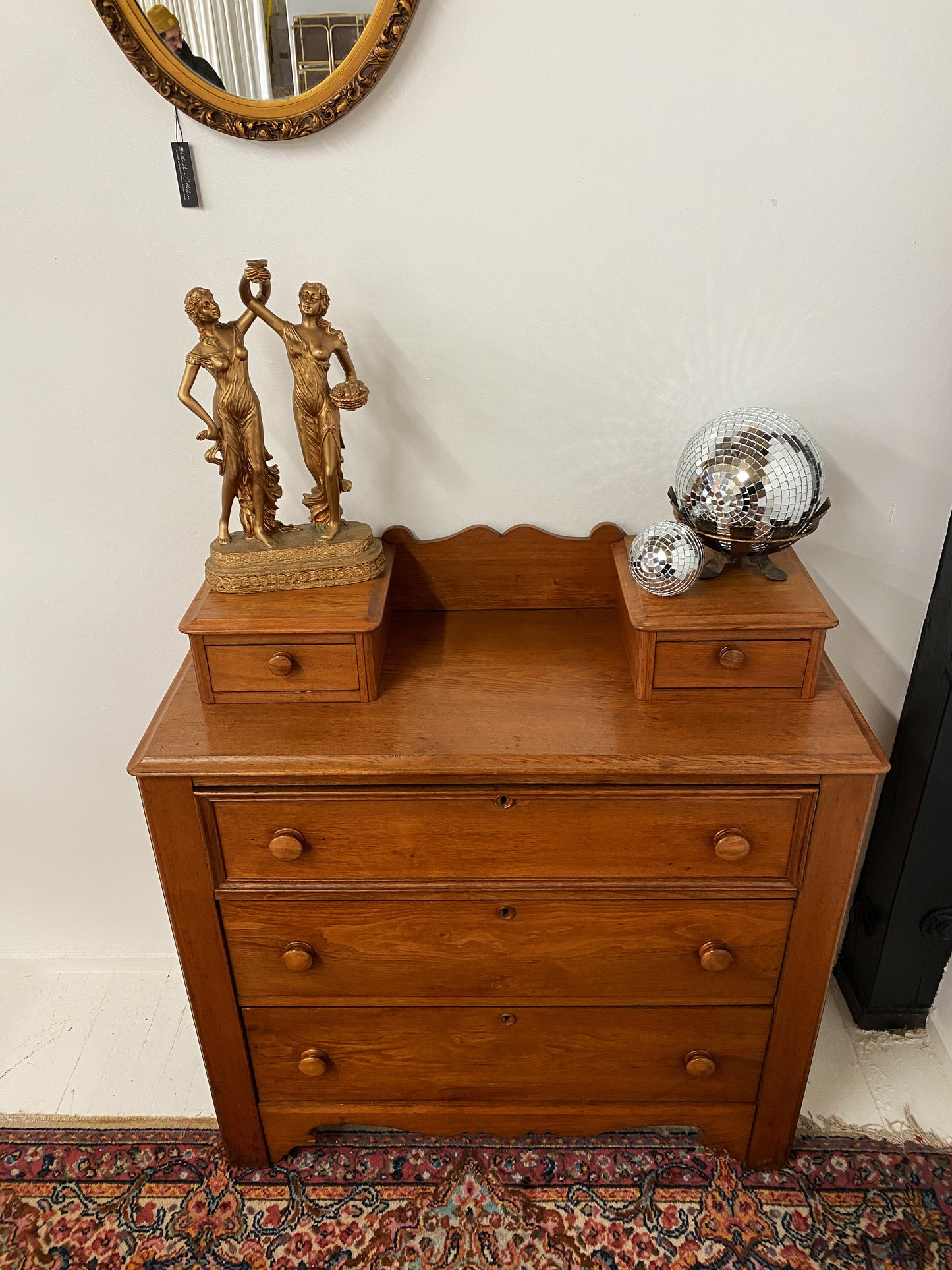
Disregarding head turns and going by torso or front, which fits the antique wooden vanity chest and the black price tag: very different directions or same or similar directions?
same or similar directions

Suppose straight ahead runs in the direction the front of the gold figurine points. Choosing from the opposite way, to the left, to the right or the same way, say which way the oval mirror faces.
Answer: the same way

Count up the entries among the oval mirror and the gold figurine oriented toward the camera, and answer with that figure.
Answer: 2

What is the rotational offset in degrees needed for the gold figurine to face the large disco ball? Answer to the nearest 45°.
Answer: approximately 90° to its left

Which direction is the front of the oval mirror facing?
toward the camera

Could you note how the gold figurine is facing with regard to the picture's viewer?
facing the viewer

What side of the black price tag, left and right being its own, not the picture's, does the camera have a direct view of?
front
